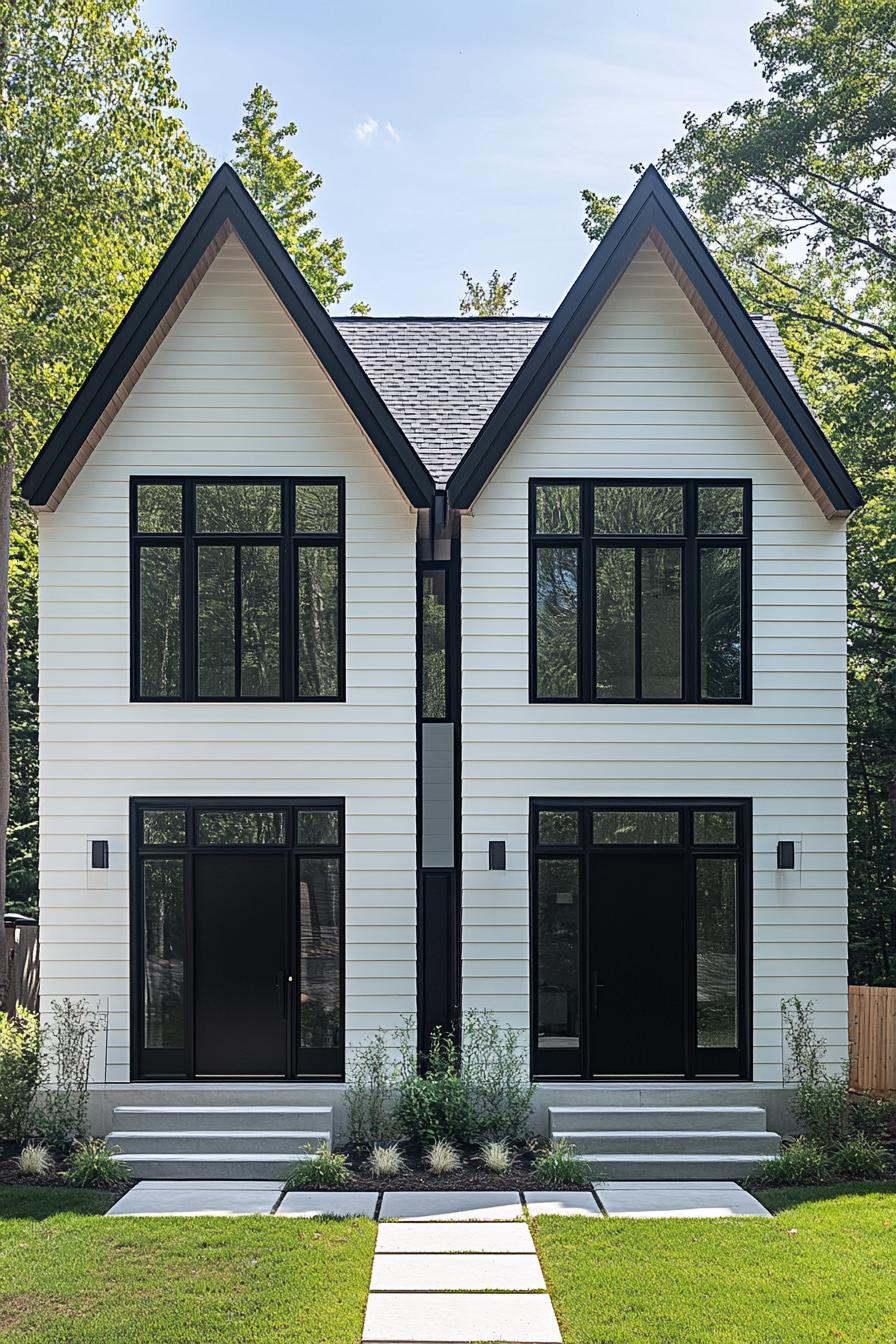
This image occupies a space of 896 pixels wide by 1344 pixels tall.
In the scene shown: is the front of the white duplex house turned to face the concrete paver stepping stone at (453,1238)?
yes

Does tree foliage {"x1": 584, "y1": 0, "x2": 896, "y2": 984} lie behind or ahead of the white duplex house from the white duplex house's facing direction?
behind

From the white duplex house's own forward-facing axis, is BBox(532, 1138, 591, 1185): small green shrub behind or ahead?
ahead

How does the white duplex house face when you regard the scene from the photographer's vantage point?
facing the viewer

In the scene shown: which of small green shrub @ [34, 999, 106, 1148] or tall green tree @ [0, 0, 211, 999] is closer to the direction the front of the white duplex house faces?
the small green shrub

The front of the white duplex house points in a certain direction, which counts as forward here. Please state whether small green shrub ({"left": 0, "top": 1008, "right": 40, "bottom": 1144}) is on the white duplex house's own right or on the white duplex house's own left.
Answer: on the white duplex house's own right

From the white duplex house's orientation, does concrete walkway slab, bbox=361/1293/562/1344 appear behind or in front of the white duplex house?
in front

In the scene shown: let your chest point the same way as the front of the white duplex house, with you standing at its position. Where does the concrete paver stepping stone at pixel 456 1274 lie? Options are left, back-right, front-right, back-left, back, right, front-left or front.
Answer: front
